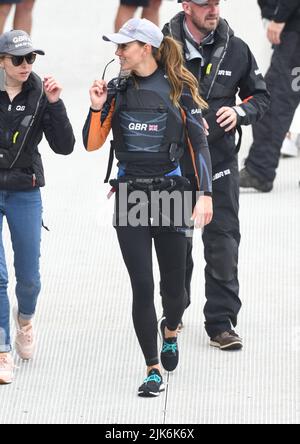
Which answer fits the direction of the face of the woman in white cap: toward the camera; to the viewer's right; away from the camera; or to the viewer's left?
to the viewer's left

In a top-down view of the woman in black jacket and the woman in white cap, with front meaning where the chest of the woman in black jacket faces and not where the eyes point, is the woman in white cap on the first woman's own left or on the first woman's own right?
on the first woman's own left

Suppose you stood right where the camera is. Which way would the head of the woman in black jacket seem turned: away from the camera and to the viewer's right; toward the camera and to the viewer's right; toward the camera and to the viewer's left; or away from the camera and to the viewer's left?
toward the camera and to the viewer's right

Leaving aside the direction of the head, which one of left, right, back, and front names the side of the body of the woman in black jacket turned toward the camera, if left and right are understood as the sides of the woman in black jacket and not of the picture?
front
